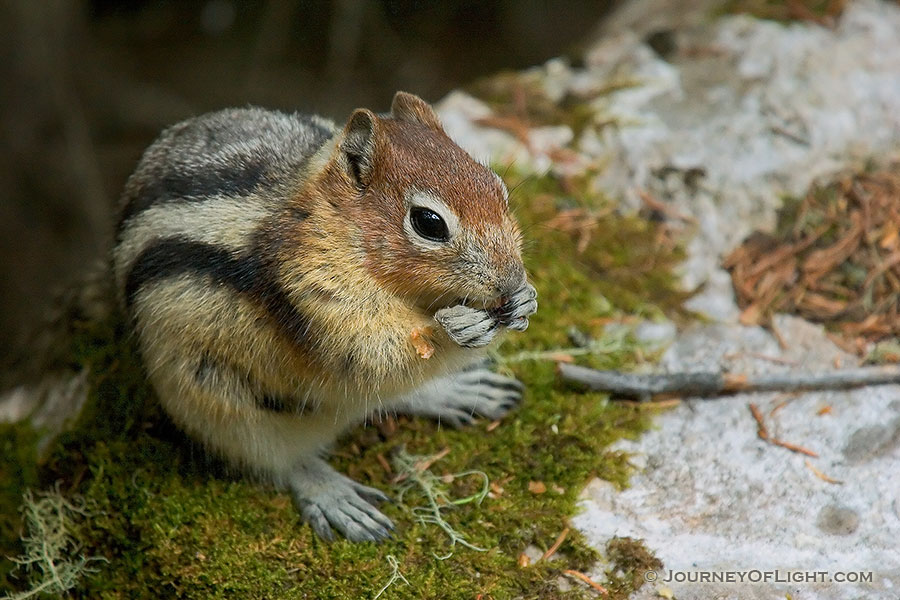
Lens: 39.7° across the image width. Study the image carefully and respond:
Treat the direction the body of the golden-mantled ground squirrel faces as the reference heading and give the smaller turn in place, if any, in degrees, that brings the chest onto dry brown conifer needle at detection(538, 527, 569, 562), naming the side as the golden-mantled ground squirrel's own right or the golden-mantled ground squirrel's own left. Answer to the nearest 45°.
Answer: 0° — it already faces it

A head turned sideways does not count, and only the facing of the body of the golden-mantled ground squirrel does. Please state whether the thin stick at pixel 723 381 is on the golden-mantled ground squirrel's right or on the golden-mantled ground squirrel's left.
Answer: on the golden-mantled ground squirrel's left

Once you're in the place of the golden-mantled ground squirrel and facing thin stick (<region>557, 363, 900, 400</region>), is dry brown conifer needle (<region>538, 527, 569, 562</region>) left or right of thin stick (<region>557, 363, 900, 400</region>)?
right

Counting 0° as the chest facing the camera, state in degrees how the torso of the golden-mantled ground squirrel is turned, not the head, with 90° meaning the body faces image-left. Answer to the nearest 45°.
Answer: approximately 315°

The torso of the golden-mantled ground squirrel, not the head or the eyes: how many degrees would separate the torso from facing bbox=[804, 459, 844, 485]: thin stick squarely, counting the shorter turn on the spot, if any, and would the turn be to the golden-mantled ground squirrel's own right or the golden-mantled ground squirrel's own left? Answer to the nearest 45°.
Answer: approximately 45° to the golden-mantled ground squirrel's own left
